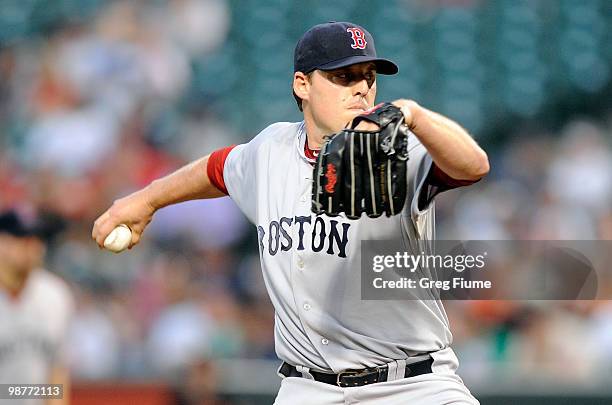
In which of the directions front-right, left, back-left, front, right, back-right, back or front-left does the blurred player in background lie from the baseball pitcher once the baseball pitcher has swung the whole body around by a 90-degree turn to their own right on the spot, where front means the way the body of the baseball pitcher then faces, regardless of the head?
front-right

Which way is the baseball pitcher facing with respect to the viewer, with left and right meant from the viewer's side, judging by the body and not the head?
facing the viewer
